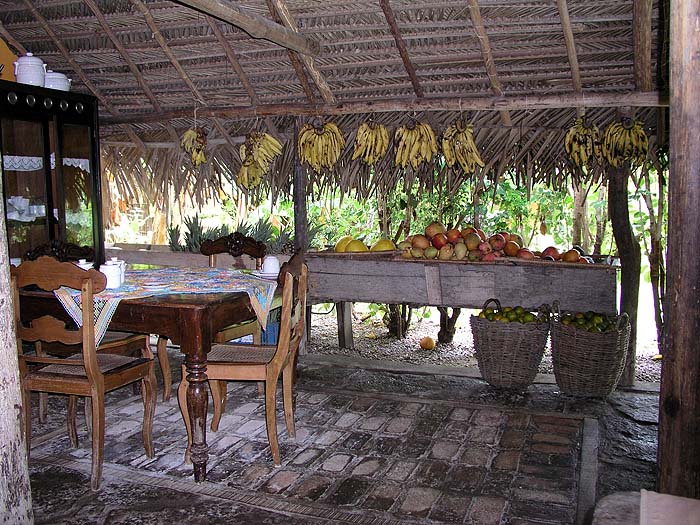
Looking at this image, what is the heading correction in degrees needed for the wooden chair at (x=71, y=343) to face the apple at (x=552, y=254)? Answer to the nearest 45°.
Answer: approximately 45° to its right

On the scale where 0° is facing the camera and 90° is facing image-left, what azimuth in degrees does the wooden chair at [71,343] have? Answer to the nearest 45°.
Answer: approximately 225°

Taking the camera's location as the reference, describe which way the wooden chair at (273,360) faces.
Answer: facing to the left of the viewer

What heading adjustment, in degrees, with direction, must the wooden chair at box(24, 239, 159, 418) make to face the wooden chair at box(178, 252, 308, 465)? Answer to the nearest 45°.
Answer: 0° — it already faces it

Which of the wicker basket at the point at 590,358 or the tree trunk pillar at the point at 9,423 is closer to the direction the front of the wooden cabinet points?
the wicker basket
